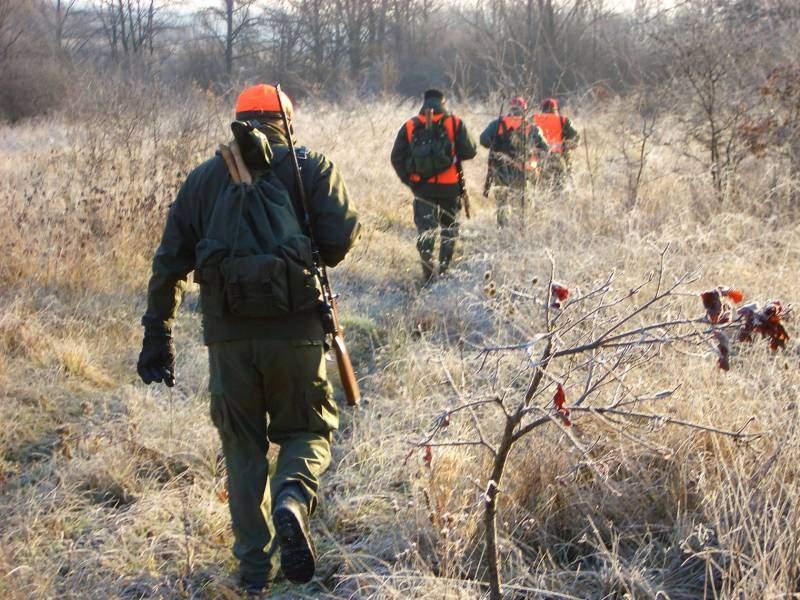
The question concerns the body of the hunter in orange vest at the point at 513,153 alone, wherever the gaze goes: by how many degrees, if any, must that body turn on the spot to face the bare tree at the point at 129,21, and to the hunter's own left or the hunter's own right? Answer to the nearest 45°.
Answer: approximately 45° to the hunter's own left

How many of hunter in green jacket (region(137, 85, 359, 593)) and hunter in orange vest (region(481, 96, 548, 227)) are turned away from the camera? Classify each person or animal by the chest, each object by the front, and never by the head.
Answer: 2

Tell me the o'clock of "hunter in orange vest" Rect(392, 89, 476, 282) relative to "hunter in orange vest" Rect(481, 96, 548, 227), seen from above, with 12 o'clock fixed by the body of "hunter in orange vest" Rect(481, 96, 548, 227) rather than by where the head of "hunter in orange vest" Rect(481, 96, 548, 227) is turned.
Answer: "hunter in orange vest" Rect(392, 89, 476, 282) is roughly at 7 o'clock from "hunter in orange vest" Rect(481, 96, 548, 227).

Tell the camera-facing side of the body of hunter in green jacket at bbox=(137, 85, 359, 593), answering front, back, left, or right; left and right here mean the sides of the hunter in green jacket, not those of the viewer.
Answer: back

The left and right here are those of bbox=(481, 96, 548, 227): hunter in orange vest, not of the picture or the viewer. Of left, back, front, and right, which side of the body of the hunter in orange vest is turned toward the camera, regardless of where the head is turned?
back

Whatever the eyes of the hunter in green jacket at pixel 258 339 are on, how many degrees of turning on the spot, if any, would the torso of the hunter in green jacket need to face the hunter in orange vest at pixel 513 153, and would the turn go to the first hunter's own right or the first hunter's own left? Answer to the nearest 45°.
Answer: approximately 45° to the first hunter's own right

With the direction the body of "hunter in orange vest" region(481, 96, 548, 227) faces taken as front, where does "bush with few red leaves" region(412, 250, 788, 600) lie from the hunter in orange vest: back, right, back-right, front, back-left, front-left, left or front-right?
back

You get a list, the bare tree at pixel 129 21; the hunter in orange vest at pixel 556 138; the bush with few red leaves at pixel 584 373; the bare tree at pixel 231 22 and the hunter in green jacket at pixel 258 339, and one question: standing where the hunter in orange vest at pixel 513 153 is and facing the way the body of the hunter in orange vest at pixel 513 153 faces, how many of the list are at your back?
2

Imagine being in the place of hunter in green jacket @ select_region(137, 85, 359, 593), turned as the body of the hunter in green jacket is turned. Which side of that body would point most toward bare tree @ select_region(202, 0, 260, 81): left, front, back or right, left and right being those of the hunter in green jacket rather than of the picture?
front

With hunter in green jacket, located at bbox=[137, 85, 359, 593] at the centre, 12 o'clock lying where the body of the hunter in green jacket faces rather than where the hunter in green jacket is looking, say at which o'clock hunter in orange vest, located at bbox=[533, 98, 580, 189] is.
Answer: The hunter in orange vest is roughly at 1 o'clock from the hunter in green jacket.

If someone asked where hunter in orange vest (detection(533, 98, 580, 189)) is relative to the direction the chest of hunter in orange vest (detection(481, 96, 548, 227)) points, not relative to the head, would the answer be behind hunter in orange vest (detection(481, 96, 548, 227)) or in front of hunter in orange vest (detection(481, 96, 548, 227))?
in front

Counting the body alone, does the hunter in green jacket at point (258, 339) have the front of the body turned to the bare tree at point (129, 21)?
yes

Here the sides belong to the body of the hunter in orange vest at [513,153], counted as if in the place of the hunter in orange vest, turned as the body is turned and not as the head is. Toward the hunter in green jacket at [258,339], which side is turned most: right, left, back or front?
back
